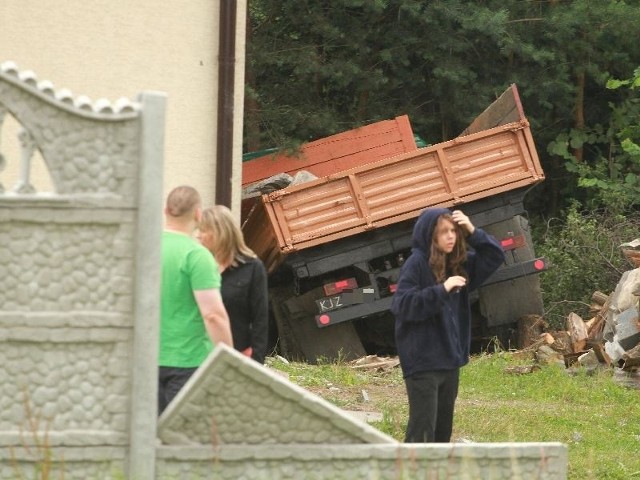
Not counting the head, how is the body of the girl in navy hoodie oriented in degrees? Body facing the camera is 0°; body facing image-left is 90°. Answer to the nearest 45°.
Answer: approximately 315°

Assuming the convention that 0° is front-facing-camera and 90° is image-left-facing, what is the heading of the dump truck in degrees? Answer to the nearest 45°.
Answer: approximately 135°

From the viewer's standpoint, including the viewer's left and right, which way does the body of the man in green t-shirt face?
facing away from the viewer and to the right of the viewer

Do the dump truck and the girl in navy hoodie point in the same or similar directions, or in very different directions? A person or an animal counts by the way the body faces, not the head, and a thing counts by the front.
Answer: very different directions

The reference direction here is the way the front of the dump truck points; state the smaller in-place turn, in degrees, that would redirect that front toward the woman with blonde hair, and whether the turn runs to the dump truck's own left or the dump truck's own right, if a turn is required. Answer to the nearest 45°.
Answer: approximately 135° to the dump truck's own left

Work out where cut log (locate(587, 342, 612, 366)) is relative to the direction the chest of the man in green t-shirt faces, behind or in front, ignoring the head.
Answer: in front

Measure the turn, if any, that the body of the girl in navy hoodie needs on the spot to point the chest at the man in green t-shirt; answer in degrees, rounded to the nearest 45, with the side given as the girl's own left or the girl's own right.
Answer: approximately 90° to the girl's own right
